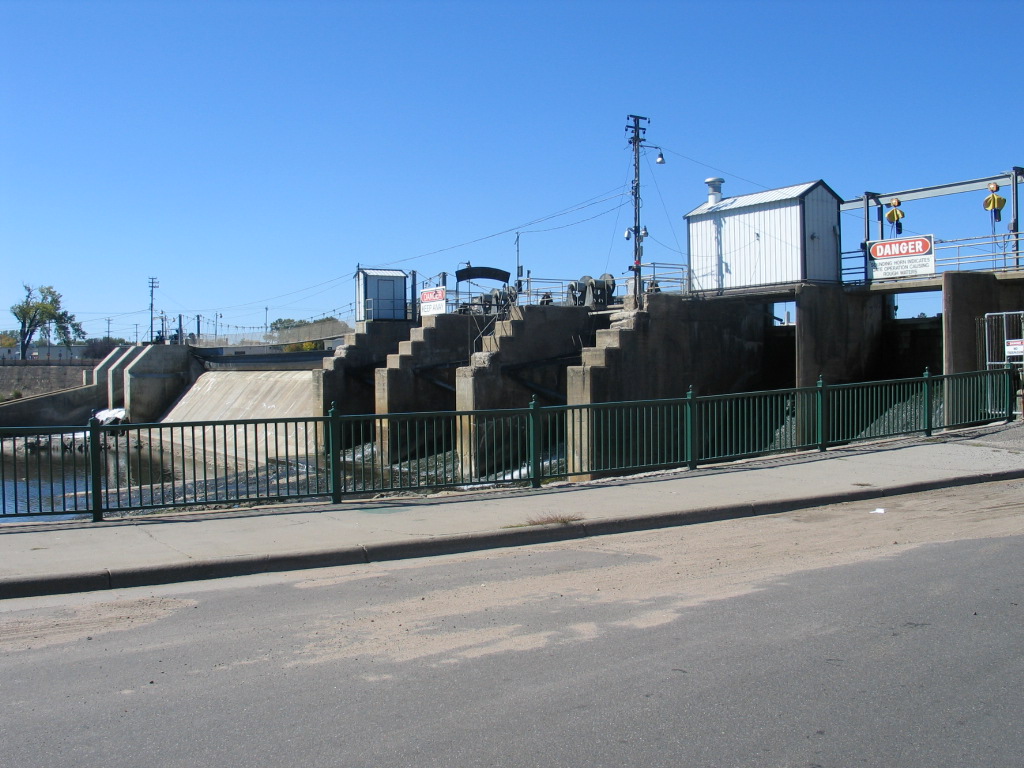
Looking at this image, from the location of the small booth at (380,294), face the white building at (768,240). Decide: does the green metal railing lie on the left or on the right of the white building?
right

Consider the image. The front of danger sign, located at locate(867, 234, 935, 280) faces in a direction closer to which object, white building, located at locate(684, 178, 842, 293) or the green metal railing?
the green metal railing

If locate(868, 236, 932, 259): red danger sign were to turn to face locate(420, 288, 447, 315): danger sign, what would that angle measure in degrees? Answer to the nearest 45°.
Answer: approximately 90° to its right

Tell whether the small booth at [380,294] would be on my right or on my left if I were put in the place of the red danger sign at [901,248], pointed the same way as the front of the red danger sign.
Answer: on my right

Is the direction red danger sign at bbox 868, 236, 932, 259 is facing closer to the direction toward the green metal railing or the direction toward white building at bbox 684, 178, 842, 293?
the green metal railing

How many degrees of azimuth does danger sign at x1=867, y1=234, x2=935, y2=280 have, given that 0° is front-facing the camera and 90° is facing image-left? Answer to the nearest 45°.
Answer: approximately 0°

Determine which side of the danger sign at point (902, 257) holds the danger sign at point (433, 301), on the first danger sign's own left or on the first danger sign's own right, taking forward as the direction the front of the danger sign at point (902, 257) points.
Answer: on the first danger sign's own right

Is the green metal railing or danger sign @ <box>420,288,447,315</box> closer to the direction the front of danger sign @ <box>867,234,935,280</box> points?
the green metal railing
